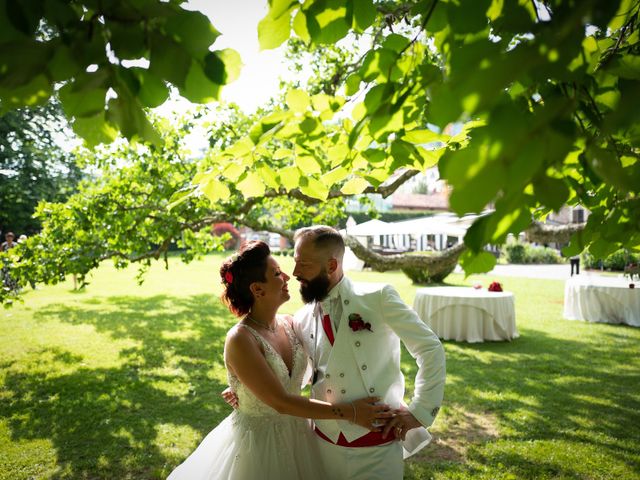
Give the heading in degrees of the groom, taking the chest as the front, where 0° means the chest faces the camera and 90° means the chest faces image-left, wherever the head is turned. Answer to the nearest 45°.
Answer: approximately 45°

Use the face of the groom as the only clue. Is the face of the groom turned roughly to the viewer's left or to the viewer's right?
to the viewer's left

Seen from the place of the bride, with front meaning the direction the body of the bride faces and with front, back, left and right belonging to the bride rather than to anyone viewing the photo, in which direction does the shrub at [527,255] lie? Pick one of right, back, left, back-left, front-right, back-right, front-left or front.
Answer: left

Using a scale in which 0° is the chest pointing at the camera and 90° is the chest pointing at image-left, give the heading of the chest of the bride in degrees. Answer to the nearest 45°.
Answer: approximately 315°

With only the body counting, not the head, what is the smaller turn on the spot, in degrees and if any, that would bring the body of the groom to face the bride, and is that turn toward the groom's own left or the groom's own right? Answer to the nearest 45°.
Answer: approximately 45° to the groom's own right

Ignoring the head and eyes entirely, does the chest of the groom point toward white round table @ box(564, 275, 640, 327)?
no

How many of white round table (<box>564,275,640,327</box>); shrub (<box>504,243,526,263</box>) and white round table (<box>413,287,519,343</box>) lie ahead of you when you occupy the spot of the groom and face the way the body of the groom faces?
0

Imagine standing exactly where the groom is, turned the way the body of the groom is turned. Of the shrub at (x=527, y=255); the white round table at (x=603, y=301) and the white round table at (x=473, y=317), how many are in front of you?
0

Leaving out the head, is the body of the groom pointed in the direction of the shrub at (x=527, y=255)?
no

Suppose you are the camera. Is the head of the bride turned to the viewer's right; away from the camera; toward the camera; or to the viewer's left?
to the viewer's right

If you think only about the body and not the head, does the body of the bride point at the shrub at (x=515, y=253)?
no

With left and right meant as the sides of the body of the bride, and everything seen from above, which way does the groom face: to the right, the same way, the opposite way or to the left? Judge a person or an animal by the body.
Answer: to the right

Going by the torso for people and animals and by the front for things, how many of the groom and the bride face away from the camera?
0

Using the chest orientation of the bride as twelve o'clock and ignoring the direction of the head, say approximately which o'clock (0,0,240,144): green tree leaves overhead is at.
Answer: The green tree leaves overhead is roughly at 2 o'clock from the bride.

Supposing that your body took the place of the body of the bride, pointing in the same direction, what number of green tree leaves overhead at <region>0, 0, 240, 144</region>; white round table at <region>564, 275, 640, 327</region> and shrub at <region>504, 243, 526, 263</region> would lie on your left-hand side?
2
